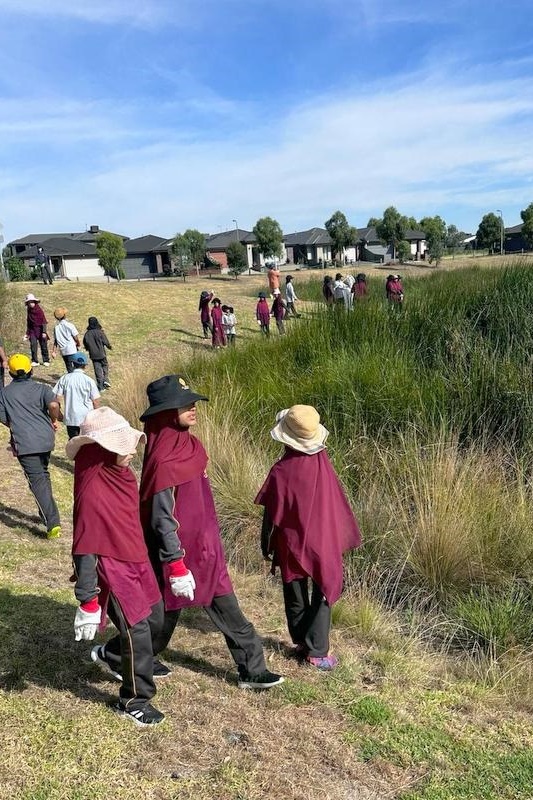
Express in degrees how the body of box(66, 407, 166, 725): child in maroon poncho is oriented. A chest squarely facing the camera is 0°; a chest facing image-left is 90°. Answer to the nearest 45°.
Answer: approximately 270°

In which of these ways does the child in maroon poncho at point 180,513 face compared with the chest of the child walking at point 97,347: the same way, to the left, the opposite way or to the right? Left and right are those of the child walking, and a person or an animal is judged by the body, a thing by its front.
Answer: to the right

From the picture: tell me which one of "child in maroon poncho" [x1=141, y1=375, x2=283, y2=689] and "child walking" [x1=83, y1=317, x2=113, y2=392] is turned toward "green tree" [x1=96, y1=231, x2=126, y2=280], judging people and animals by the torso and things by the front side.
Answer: the child walking

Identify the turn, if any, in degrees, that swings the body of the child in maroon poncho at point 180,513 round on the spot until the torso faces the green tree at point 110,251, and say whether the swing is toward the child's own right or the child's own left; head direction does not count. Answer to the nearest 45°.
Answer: approximately 90° to the child's own left

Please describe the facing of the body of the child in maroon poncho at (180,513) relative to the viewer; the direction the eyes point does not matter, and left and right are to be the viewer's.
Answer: facing to the right of the viewer

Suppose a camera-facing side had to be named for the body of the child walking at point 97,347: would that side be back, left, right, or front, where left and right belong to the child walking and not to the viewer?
back
